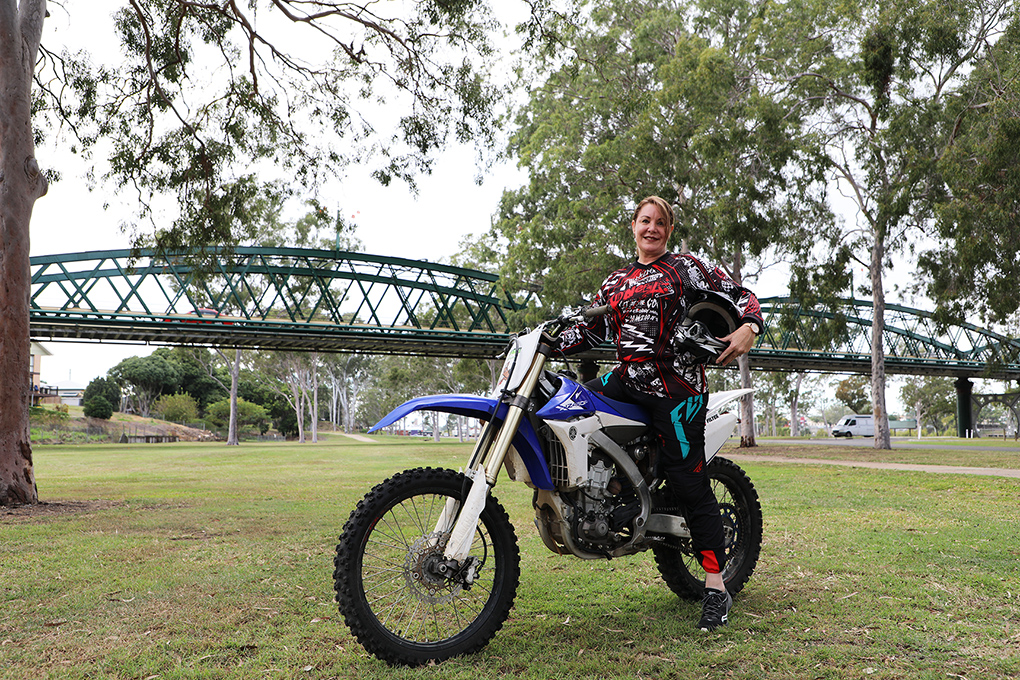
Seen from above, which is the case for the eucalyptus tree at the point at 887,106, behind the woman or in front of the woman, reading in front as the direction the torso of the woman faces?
behind

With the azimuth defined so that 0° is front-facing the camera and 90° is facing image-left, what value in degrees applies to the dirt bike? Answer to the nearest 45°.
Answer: approximately 45°

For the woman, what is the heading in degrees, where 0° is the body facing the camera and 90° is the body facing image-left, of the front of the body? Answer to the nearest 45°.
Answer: approximately 45°

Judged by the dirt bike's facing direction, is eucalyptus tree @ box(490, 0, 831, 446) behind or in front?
behind

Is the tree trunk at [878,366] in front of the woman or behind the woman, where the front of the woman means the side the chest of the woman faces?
behind

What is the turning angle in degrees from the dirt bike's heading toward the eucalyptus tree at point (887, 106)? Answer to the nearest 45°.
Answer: approximately 180°
